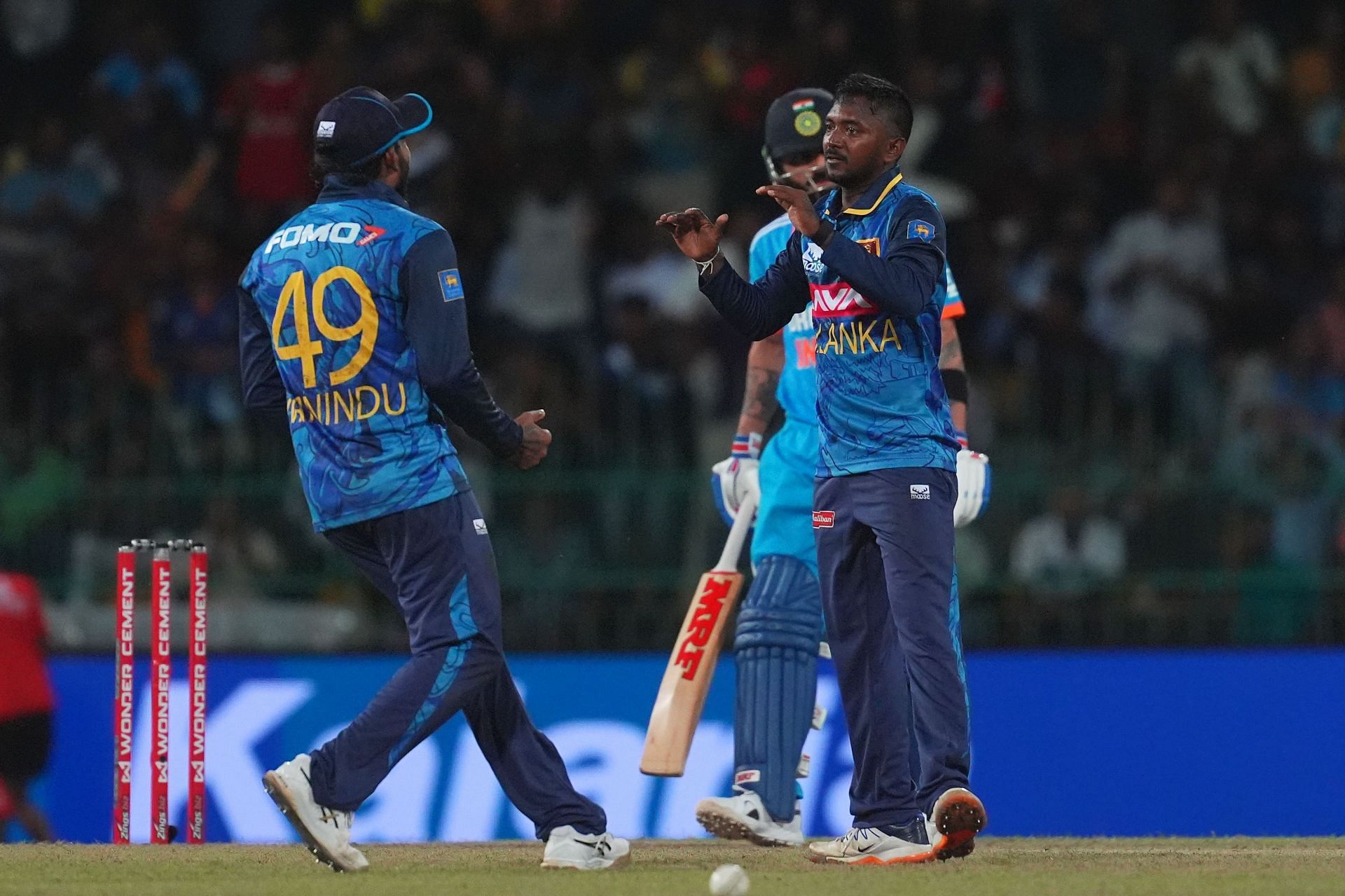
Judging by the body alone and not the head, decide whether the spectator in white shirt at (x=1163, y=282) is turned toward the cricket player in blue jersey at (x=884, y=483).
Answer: yes

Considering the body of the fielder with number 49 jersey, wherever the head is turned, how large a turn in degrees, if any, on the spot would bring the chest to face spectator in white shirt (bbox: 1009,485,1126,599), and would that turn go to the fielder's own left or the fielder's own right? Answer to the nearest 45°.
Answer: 0° — they already face them

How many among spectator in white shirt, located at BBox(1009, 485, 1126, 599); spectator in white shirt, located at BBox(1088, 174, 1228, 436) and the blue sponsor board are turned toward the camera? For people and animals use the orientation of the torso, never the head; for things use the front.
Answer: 3

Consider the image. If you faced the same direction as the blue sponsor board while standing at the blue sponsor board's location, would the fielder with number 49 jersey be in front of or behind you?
in front

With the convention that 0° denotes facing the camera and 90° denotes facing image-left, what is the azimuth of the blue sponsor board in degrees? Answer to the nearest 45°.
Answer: approximately 0°

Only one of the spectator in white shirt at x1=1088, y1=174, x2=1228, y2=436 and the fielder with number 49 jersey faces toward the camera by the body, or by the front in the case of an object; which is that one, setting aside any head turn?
the spectator in white shirt

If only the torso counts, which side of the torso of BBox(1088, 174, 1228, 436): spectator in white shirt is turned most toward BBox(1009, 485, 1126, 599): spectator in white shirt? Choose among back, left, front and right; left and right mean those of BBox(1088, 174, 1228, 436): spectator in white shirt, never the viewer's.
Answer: front

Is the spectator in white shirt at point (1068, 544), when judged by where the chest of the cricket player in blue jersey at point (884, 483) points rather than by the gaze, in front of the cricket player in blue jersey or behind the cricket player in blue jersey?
behind

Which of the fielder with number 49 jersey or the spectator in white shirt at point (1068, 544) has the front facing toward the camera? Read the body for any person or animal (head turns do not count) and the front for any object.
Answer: the spectator in white shirt

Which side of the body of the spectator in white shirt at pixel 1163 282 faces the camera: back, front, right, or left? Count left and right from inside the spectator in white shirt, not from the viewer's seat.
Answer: front

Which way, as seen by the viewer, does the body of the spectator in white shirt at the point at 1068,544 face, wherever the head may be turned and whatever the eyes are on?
toward the camera

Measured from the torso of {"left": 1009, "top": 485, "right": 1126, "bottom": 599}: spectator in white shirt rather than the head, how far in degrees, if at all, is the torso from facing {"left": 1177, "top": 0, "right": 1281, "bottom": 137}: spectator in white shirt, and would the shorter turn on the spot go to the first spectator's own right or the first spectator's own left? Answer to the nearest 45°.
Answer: approximately 180°

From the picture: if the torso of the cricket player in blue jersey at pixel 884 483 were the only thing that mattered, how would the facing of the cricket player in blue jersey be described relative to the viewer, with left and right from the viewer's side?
facing the viewer and to the left of the viewer

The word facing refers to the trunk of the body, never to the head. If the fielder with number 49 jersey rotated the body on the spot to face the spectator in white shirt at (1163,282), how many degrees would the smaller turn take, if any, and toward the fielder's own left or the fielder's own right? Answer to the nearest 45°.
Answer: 0° — they already face them

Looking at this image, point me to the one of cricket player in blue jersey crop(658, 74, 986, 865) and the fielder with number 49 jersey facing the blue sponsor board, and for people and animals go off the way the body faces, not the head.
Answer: the fielder with number 49 jersey

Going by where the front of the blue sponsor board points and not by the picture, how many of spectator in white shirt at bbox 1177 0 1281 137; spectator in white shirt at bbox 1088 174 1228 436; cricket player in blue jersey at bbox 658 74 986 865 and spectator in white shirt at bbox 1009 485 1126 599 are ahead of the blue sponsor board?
1
